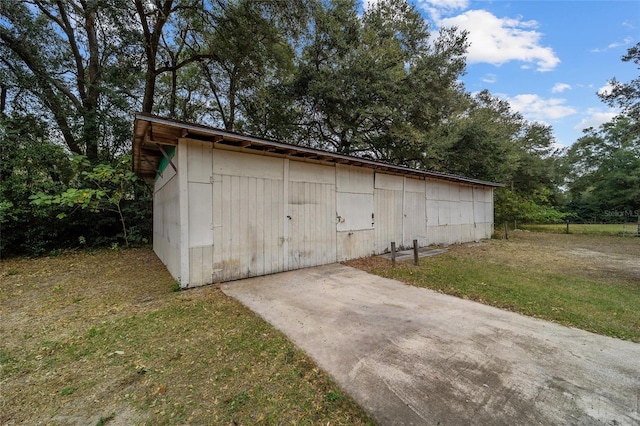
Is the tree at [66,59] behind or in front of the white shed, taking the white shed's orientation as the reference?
behind

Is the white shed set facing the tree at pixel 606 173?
no

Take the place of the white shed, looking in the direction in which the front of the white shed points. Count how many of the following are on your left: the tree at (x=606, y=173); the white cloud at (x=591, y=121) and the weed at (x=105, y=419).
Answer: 2

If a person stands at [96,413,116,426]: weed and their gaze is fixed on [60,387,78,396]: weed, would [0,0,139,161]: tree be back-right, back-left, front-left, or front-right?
front-right

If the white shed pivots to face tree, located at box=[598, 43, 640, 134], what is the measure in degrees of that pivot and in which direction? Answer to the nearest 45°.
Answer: approximately 45° to its left

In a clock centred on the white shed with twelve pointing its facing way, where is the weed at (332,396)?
The weed is roughly at 1 o'clock from the white shed.

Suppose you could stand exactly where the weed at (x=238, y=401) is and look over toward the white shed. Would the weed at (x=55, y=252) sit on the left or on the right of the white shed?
left

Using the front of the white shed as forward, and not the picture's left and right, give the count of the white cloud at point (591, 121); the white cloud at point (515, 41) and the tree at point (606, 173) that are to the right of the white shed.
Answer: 0

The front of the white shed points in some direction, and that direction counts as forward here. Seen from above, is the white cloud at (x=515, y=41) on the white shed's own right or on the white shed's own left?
on the white shed's own left

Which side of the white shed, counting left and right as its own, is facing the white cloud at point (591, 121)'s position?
left

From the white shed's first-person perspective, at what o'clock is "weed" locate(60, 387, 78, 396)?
The weed is roughly at 2 o'clock from the white shed.

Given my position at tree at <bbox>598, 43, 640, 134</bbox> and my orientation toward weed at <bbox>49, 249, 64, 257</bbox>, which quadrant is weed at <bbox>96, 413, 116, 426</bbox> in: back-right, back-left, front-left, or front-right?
front-left

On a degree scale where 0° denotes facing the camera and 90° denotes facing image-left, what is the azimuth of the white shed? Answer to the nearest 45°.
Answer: approximately 315°

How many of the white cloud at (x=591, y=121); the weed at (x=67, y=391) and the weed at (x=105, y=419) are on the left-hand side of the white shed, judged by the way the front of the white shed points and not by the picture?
1

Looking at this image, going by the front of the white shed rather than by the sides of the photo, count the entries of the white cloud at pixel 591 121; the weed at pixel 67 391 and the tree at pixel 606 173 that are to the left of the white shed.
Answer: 2
